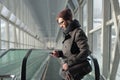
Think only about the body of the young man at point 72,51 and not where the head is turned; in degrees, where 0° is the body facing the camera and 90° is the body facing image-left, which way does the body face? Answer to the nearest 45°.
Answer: approximately 45°
